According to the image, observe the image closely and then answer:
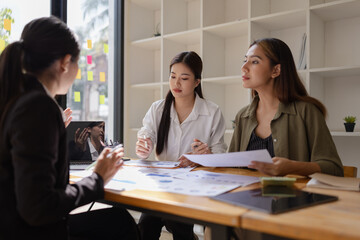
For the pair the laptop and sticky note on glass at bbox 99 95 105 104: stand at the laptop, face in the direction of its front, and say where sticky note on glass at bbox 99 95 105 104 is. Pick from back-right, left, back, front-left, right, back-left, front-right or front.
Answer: back

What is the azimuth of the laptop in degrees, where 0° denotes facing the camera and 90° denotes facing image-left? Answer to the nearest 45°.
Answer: approximately 0°

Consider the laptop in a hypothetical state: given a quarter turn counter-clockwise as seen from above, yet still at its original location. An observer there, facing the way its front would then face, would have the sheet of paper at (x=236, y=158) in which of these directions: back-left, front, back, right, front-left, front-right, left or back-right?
front-right

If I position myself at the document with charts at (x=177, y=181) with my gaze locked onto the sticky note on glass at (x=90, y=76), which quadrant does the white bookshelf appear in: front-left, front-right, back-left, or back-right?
front-right

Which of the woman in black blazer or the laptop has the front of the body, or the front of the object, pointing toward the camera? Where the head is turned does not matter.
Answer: the laptop

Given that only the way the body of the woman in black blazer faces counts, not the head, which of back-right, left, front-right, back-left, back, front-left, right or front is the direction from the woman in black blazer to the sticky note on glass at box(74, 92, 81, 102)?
front-left

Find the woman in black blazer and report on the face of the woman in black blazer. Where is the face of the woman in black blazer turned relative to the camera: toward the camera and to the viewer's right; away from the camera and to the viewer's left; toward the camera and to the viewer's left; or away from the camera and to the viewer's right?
away from the camera and to the viewer's right

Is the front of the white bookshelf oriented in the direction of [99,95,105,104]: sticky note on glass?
no

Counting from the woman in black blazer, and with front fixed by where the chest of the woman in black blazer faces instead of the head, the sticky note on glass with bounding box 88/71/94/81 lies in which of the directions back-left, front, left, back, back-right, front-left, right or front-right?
front-left

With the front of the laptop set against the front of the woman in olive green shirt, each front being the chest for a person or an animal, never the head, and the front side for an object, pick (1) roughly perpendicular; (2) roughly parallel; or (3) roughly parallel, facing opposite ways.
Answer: roughly perpendicular

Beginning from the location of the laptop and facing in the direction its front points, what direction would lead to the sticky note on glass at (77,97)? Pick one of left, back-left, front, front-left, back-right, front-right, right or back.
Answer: back

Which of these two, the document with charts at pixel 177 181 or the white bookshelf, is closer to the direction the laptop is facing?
the document with charts

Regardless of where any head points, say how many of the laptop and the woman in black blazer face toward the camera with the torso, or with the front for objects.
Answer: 1
